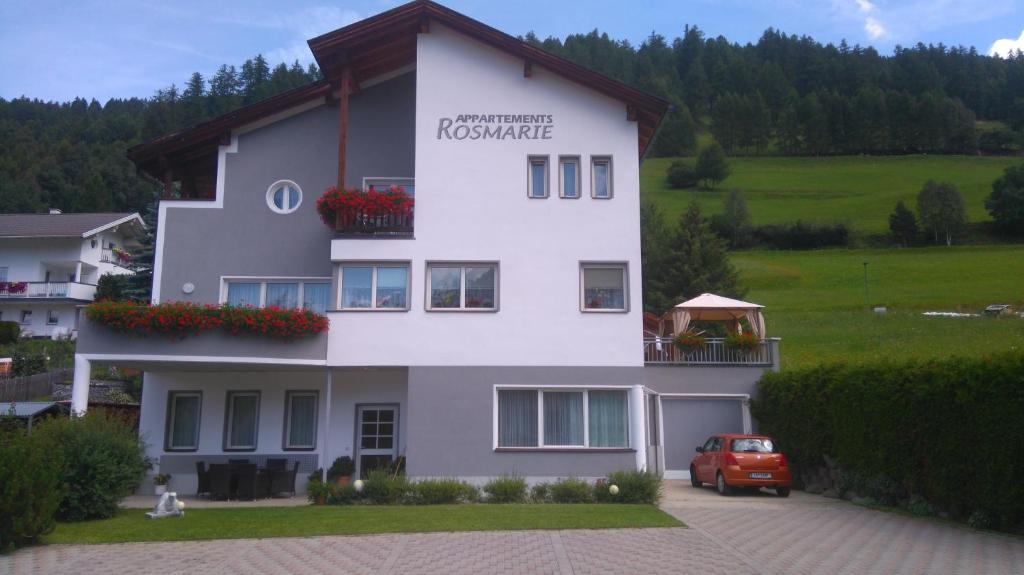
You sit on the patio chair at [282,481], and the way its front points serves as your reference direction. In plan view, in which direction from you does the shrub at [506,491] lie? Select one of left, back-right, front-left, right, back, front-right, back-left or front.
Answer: back-left

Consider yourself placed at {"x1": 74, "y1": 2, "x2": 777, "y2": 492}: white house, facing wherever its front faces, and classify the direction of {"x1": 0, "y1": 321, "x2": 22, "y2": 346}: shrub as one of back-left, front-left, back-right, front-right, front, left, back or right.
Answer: back-right

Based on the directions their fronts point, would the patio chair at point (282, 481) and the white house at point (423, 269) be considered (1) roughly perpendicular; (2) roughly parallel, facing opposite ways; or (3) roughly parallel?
roughly perpendicular

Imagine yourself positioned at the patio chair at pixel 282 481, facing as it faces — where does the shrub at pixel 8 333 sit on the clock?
The shrub is roughly at 2 o'clock from the patio chair.

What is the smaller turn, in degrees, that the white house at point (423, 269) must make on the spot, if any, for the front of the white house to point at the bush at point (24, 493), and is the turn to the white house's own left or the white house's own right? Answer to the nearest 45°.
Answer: approximately 45° to the white house's own right

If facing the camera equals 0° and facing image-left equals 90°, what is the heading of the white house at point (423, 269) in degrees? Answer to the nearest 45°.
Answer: approximately 0°

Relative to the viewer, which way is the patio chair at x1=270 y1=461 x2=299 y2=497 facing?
to the viewer's left

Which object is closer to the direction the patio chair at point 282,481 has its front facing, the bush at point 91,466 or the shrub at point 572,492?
the bush

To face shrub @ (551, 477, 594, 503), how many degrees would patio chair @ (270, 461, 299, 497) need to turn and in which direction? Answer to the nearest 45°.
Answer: approximately 135° to its left

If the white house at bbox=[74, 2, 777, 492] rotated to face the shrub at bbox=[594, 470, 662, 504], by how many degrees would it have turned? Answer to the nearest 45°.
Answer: approximately 45° to its left

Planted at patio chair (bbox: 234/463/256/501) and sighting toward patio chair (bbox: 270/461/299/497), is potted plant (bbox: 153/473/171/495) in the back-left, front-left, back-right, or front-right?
back-left
